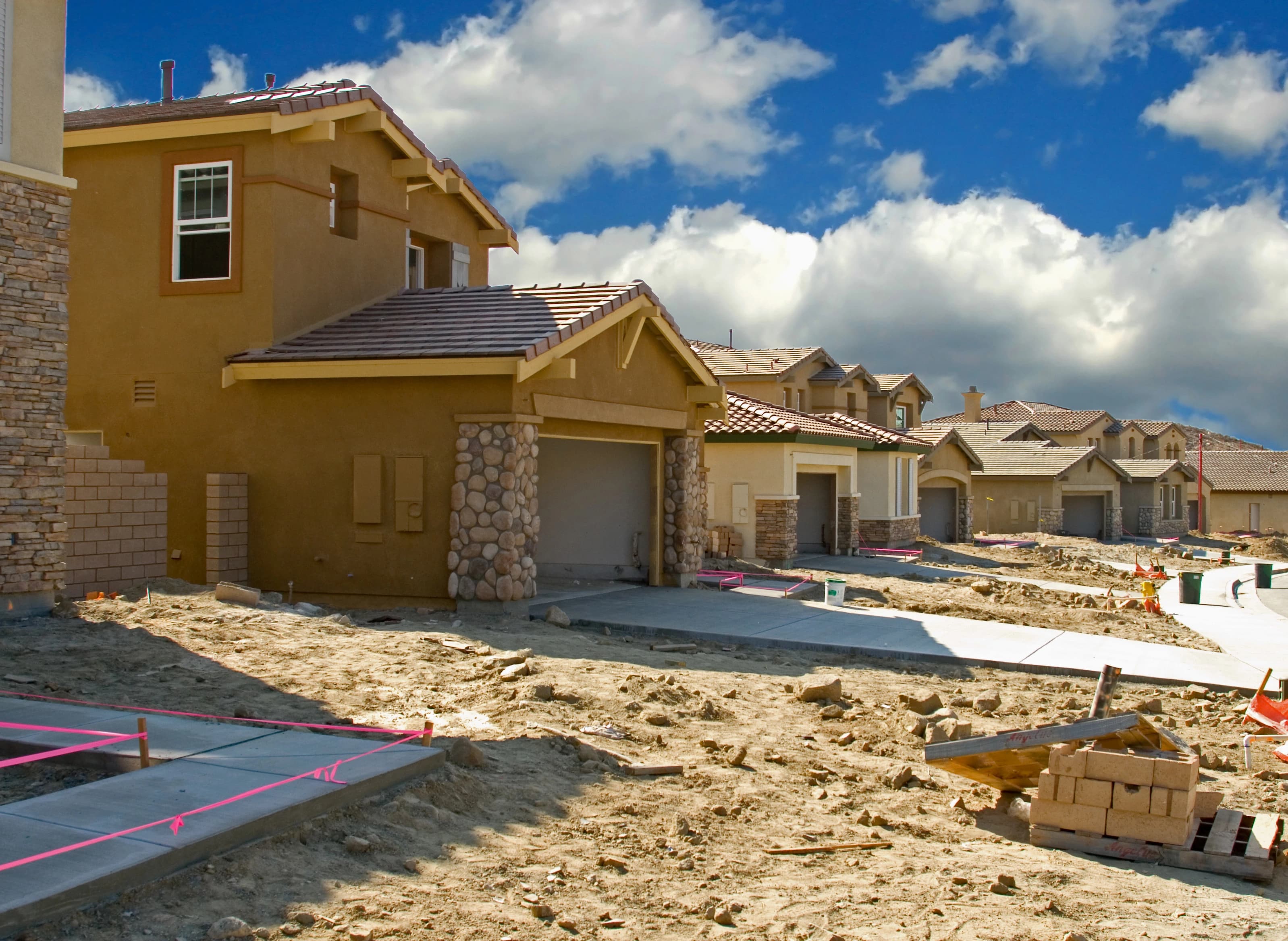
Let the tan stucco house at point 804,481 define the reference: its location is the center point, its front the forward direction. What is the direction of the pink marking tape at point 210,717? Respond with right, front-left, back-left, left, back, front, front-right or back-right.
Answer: front-right

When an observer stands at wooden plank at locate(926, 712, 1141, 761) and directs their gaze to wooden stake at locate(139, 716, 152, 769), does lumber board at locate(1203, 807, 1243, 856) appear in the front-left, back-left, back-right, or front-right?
back-left

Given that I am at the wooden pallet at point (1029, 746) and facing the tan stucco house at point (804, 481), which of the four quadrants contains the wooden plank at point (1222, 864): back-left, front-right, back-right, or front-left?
back-right

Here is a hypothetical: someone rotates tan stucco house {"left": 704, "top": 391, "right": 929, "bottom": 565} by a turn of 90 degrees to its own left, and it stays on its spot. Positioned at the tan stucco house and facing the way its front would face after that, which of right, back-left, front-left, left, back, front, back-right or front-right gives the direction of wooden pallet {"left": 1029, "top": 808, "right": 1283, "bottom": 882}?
back-right

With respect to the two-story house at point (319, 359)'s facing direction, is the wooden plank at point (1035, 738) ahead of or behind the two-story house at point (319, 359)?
ahead

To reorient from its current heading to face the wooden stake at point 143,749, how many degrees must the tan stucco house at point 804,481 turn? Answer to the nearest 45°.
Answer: approximately 45° to its right

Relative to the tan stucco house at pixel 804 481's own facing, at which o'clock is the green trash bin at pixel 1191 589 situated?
The green trash bin is roughly at 12 o'clock from the tan stucco house.

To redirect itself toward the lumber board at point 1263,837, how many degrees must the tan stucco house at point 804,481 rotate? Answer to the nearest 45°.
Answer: approximately 45° to its right

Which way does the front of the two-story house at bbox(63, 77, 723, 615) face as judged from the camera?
facing the viewer and to the right of the viewer

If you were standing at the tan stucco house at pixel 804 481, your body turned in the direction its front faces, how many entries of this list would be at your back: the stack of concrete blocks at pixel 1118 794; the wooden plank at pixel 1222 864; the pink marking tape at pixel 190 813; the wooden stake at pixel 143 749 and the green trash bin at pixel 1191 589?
0

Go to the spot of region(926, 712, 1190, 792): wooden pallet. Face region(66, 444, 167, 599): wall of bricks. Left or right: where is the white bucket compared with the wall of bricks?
right

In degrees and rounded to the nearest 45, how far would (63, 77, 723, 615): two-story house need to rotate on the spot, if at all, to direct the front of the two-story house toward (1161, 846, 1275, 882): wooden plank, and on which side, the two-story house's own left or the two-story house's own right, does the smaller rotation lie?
0° — it already faces it

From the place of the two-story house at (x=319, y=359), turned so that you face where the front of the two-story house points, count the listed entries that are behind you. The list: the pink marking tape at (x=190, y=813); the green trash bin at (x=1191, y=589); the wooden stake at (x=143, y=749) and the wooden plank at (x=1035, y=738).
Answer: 0

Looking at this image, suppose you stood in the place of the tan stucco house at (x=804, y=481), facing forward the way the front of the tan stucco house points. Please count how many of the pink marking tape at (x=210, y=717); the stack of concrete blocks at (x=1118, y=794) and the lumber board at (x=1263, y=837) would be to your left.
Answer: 0

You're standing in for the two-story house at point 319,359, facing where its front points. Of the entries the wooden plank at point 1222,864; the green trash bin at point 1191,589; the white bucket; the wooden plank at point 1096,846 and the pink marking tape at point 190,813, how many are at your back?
0

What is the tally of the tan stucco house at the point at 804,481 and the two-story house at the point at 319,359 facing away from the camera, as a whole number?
0

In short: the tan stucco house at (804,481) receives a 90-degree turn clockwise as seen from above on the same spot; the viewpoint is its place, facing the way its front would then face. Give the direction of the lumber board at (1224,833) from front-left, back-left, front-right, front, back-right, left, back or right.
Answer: front-left

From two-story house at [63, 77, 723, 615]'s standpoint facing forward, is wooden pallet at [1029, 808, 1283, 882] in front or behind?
in front

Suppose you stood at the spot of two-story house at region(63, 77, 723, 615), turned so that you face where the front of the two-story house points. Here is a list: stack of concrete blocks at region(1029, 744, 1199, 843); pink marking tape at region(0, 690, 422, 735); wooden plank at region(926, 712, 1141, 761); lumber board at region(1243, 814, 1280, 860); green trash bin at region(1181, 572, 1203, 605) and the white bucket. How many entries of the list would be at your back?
0

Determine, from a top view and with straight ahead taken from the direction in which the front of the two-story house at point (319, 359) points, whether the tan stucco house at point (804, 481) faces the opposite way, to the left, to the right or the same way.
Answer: the same way
